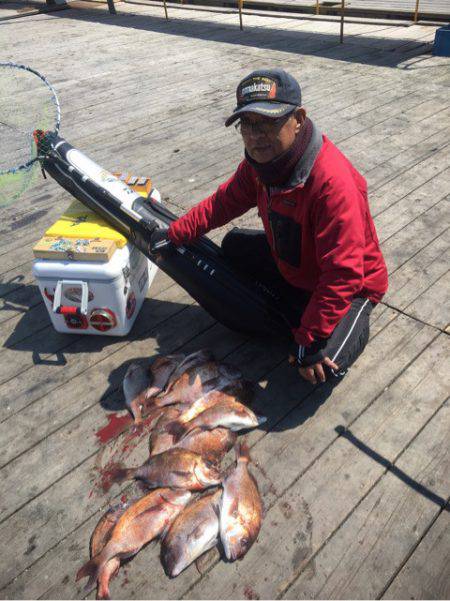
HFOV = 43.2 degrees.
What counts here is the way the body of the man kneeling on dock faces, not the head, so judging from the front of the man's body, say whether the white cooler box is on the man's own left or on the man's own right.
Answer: on the man's own right

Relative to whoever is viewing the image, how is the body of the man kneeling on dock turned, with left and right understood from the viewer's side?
facing the viewer and to the left of the viewer
